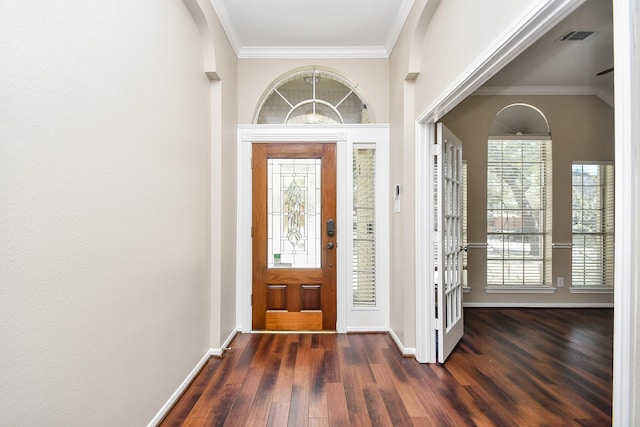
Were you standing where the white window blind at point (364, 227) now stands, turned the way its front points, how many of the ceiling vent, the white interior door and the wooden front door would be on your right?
1

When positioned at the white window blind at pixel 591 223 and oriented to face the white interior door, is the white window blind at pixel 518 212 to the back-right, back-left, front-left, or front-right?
front-right

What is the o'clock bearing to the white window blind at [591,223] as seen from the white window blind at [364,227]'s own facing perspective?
the white window blind at [591,223] is roughly at 8 o'clock from the white window blind at [364,227].

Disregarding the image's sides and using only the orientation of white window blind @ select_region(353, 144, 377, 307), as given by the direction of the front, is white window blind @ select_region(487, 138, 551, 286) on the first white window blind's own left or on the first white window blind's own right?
on the first white window blind's own left

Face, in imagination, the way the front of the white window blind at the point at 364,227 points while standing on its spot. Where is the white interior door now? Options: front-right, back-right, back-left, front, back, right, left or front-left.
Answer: front-left

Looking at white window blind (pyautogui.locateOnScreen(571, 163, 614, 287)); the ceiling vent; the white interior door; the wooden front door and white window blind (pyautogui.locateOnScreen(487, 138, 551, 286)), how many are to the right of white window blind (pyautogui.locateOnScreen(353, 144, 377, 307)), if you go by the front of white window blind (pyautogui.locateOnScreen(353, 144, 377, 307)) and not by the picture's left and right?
1

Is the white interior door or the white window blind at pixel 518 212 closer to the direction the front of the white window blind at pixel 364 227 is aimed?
the white interior door

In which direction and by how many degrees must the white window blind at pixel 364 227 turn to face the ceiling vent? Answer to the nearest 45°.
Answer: approximately 90° to its left

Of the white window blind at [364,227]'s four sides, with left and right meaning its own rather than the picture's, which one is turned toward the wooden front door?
right

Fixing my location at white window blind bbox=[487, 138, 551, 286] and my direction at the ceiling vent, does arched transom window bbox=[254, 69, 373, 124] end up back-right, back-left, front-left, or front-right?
front-right

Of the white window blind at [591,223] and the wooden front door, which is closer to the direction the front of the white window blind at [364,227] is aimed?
the wooden front door

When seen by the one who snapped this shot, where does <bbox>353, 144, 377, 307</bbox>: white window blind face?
facing the viewer
